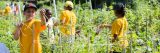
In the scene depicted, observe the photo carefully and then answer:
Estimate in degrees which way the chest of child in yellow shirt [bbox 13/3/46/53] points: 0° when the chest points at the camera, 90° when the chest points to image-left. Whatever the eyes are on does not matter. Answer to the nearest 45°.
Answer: approximately 0°
